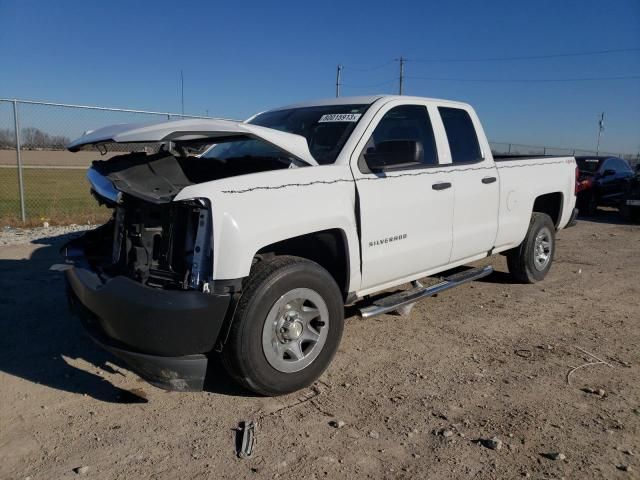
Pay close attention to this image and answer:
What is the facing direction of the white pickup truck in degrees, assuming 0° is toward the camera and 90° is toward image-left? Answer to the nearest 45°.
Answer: approximately 45°
